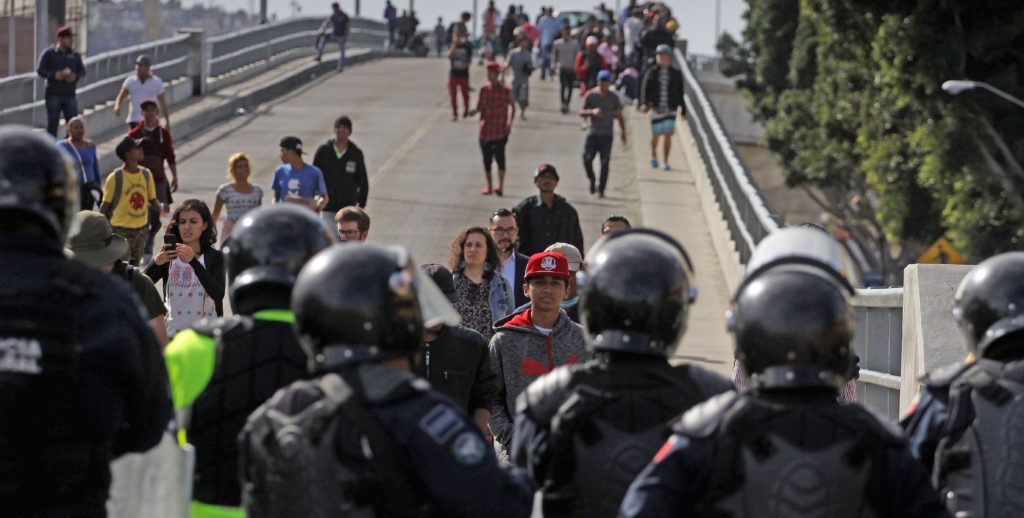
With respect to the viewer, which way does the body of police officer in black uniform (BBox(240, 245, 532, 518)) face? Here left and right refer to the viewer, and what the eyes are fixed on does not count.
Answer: facing away from the viewer and to the right of the viewer

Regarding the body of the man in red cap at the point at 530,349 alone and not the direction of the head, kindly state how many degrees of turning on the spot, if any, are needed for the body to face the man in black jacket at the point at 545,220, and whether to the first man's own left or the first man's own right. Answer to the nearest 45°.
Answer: approximately 180°

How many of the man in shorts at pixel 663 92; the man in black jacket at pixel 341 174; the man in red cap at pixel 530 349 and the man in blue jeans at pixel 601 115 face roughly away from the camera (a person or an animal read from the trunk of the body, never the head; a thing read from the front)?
0

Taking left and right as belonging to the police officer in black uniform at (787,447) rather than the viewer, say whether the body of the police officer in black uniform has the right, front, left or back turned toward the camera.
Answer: back

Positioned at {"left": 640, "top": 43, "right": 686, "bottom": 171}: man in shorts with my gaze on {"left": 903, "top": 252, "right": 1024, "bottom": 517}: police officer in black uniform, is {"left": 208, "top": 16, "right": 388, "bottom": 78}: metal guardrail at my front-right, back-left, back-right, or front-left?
back-right

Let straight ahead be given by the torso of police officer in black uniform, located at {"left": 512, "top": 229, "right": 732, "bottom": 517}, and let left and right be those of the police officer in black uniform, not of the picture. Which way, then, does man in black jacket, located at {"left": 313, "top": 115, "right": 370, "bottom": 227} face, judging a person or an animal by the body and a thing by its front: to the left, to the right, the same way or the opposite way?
the opposite way

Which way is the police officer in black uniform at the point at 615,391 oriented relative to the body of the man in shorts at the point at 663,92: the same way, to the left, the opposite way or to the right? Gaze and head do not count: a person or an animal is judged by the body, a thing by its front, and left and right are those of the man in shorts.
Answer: the opposite way

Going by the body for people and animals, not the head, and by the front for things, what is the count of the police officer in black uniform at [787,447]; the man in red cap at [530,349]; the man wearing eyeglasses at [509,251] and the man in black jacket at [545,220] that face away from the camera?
1

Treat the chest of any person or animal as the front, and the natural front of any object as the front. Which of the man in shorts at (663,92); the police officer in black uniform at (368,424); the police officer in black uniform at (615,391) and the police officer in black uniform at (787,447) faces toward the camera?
the man in shorts

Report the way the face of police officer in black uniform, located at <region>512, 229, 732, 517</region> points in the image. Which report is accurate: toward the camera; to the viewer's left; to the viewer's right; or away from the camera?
away from the camera

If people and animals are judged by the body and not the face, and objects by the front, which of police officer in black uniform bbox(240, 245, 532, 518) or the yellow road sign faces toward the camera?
the yellow road sign

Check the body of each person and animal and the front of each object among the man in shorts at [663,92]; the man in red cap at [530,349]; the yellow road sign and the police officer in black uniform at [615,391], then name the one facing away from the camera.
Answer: the police officer in black uniform

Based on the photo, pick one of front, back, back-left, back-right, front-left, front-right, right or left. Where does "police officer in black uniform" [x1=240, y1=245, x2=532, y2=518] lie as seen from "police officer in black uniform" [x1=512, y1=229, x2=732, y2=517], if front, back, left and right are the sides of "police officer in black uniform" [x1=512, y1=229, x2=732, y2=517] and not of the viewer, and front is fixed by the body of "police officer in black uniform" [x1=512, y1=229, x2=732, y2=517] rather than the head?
back-left

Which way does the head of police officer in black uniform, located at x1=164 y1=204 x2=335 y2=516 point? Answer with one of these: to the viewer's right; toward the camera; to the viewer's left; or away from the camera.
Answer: away from the camera

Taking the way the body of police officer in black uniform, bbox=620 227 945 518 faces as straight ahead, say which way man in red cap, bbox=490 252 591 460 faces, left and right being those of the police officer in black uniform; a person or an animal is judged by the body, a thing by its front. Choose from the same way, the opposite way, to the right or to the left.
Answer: the opposite way

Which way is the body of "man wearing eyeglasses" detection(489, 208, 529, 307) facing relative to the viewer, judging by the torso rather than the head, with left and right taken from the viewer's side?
facing the viewer

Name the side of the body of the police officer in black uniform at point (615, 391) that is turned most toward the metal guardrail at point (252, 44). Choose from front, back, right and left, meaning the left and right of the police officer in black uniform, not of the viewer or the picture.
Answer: front

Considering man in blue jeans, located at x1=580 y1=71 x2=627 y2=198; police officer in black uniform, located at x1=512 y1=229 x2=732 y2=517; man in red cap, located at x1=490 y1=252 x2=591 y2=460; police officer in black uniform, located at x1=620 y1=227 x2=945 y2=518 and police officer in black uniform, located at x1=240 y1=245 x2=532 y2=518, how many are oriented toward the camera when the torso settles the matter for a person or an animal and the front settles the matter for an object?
2
